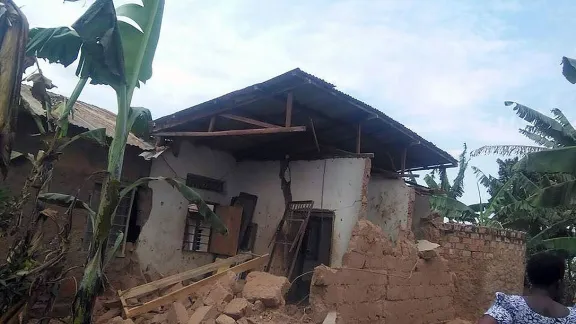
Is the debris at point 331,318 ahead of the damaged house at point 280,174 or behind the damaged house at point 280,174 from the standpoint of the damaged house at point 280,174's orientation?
ahead

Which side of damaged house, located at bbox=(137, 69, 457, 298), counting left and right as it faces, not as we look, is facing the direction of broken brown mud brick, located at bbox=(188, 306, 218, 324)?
front

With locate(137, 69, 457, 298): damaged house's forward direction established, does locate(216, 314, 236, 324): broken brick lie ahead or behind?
ahead

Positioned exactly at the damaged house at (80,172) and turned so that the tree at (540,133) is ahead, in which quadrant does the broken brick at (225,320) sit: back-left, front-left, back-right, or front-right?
front-right

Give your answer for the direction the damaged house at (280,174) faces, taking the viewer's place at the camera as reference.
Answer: facing the viewer

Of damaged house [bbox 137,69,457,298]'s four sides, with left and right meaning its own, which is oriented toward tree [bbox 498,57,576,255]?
left

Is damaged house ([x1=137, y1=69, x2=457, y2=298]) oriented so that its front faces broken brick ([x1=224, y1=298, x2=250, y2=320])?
yes
